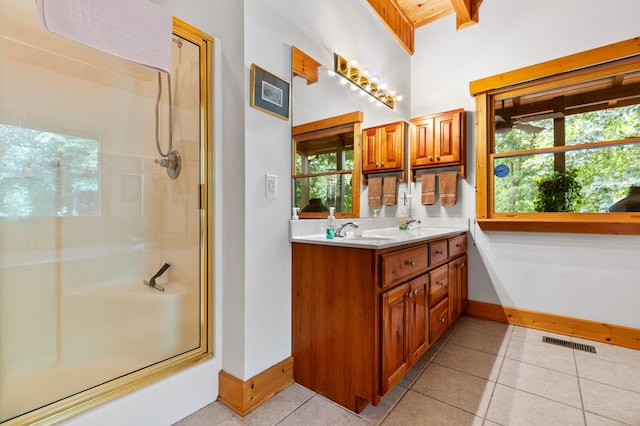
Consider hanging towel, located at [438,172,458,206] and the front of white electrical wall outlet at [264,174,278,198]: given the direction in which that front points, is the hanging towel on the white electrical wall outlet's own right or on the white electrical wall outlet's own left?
on the white electrical wall outlet's own left

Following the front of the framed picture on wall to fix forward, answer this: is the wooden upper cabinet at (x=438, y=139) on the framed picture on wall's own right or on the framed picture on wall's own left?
on the framed picture on wall's own left

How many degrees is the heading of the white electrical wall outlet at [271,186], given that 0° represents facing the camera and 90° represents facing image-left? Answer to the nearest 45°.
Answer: approximately 315°

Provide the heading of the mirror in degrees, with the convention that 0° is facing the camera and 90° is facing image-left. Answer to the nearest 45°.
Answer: approximately 315°

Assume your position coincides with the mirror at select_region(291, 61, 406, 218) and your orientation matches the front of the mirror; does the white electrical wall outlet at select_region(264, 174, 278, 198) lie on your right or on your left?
on your right

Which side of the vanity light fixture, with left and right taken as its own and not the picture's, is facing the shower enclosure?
right

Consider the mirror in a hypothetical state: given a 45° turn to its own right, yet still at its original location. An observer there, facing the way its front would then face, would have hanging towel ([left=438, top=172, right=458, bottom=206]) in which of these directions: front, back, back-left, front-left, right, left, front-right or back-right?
back-left

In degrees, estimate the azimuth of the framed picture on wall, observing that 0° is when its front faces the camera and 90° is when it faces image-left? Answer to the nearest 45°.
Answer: approximately 315°

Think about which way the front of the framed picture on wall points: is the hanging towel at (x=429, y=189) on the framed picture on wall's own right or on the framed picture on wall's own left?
on the framed picture on wall's own left
